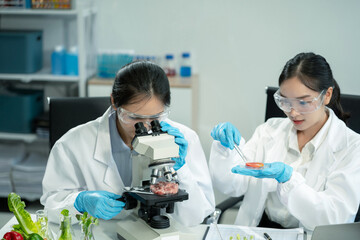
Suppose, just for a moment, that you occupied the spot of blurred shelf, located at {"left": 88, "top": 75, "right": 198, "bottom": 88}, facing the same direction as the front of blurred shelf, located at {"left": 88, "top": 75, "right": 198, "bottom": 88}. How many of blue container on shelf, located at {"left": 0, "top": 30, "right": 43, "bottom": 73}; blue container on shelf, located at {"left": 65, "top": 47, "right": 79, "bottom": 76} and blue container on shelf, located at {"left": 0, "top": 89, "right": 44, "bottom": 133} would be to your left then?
0

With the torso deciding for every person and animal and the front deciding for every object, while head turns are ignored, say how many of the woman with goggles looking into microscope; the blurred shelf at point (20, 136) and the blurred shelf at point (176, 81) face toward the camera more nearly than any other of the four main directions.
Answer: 3

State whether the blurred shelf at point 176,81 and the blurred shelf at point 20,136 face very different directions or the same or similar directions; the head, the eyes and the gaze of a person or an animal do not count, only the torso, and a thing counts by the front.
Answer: same or similar directions

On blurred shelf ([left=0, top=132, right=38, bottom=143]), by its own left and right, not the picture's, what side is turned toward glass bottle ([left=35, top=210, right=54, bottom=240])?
front

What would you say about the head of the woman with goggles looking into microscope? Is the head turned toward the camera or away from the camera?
toward the camera

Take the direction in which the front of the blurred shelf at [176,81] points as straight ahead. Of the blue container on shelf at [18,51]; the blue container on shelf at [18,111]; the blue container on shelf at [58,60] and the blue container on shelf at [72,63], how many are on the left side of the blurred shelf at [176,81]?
0

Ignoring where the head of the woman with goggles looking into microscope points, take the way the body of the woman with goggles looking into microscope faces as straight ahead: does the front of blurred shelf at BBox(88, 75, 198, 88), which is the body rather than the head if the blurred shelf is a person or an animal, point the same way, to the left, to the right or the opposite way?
the same way

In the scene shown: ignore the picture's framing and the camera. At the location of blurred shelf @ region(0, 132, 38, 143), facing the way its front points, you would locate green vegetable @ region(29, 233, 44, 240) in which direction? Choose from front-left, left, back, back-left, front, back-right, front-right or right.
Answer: front

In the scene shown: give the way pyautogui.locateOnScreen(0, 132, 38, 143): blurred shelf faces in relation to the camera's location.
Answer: facing the viewer

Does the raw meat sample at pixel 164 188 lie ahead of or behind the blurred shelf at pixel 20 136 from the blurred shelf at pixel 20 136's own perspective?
ahead

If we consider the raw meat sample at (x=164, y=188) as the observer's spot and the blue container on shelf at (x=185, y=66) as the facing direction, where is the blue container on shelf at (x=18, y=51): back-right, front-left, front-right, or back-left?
front-left

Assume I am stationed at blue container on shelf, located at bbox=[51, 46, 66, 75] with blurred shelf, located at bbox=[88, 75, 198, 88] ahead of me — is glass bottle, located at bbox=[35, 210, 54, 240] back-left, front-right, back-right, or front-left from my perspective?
front-right

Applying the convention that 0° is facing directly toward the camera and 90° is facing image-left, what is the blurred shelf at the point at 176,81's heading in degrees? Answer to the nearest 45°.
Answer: approximately 0°

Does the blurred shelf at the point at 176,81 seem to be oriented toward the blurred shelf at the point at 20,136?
no
